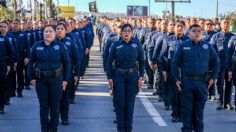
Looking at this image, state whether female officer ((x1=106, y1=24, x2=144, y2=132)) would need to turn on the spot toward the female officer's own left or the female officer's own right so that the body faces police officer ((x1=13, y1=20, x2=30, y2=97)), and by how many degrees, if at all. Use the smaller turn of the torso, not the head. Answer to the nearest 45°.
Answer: approximately 135° to the female officer's own right

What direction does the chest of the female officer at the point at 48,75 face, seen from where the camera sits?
toward the camera

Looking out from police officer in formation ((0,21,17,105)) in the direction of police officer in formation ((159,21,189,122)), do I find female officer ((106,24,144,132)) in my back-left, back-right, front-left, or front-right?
front-right

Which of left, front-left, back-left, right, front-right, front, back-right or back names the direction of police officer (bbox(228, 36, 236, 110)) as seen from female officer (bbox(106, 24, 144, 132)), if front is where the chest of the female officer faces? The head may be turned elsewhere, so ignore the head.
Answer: back-left

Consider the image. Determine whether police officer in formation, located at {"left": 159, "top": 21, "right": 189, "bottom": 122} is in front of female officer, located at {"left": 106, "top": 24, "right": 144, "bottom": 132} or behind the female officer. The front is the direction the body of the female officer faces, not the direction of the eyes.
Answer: behind

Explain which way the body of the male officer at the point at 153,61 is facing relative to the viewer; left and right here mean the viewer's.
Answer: facing the viewer

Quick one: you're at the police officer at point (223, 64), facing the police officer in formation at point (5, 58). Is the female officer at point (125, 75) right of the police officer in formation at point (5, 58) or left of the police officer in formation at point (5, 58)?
left

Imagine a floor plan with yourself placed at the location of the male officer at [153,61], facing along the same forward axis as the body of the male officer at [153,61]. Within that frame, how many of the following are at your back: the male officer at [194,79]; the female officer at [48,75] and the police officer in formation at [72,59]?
0

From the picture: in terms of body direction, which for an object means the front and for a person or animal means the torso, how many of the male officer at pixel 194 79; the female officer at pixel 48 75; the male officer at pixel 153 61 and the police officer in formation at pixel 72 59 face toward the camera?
4

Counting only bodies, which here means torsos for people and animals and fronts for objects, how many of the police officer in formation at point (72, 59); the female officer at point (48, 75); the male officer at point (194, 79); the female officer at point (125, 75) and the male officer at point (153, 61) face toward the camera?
5

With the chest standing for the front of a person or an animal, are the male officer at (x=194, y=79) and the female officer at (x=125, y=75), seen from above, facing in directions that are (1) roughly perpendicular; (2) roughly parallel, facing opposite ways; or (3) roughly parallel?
roughly parallel

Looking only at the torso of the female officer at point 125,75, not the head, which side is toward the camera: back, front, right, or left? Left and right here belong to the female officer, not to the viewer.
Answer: front

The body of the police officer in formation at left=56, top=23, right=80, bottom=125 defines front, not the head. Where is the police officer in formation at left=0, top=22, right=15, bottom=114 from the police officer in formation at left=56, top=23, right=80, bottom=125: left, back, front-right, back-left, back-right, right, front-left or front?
back-right

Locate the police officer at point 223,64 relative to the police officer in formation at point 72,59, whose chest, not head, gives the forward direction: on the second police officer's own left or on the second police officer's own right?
on the second police officer's own left
